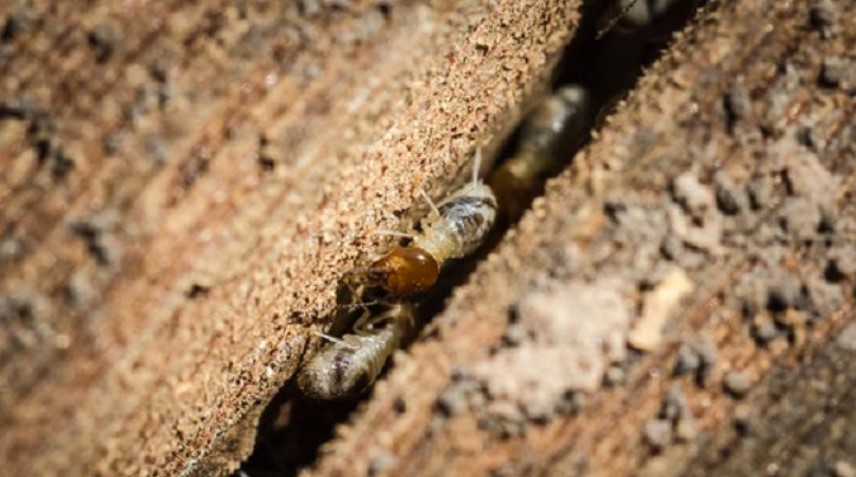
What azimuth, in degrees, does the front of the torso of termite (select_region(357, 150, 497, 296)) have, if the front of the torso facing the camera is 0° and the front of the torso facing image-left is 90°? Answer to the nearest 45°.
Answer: approximately 45°

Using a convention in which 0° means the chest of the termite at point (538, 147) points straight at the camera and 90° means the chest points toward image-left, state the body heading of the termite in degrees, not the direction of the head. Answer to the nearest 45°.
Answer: approximately 45°

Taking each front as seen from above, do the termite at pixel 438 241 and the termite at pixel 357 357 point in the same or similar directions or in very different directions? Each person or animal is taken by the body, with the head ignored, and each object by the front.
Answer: very different directions

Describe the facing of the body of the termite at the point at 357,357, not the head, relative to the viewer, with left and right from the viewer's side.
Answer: facing away from the viewer and to the right of the viewer

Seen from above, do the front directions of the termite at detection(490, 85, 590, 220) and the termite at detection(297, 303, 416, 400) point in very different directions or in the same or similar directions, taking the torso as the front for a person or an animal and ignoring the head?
very different directions
